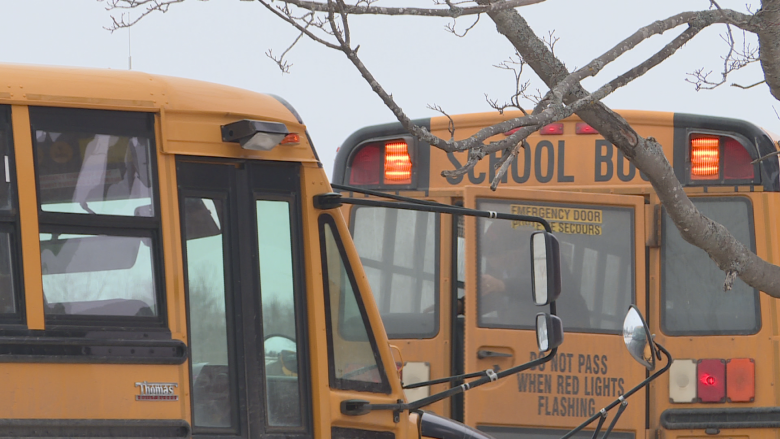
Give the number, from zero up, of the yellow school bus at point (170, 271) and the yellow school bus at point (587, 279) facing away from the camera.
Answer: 1

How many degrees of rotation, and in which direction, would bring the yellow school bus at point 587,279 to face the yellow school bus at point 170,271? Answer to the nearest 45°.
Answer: approximately 135° to its left

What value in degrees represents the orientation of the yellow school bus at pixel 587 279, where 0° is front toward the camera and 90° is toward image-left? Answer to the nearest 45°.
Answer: approximately 180°

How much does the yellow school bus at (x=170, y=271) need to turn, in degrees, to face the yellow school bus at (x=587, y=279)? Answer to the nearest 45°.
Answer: approximately 45° to its left

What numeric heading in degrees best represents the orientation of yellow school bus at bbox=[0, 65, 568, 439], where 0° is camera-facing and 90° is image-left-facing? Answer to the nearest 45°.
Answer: approximately 270°

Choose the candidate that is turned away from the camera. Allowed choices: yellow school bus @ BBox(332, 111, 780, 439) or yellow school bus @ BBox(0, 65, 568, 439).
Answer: yellow school bus @ BBox(332, 111, 780, 439)

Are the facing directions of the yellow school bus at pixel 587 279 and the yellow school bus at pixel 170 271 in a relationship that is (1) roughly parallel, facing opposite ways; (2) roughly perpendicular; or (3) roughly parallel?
roughly perpendicular
